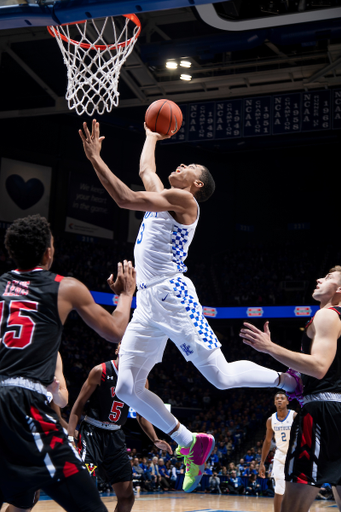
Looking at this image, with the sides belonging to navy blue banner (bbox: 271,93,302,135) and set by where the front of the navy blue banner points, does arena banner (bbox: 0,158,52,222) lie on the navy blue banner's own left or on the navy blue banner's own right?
on the navy blue banner's own right

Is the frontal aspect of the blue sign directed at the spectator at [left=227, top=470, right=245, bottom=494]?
yes
